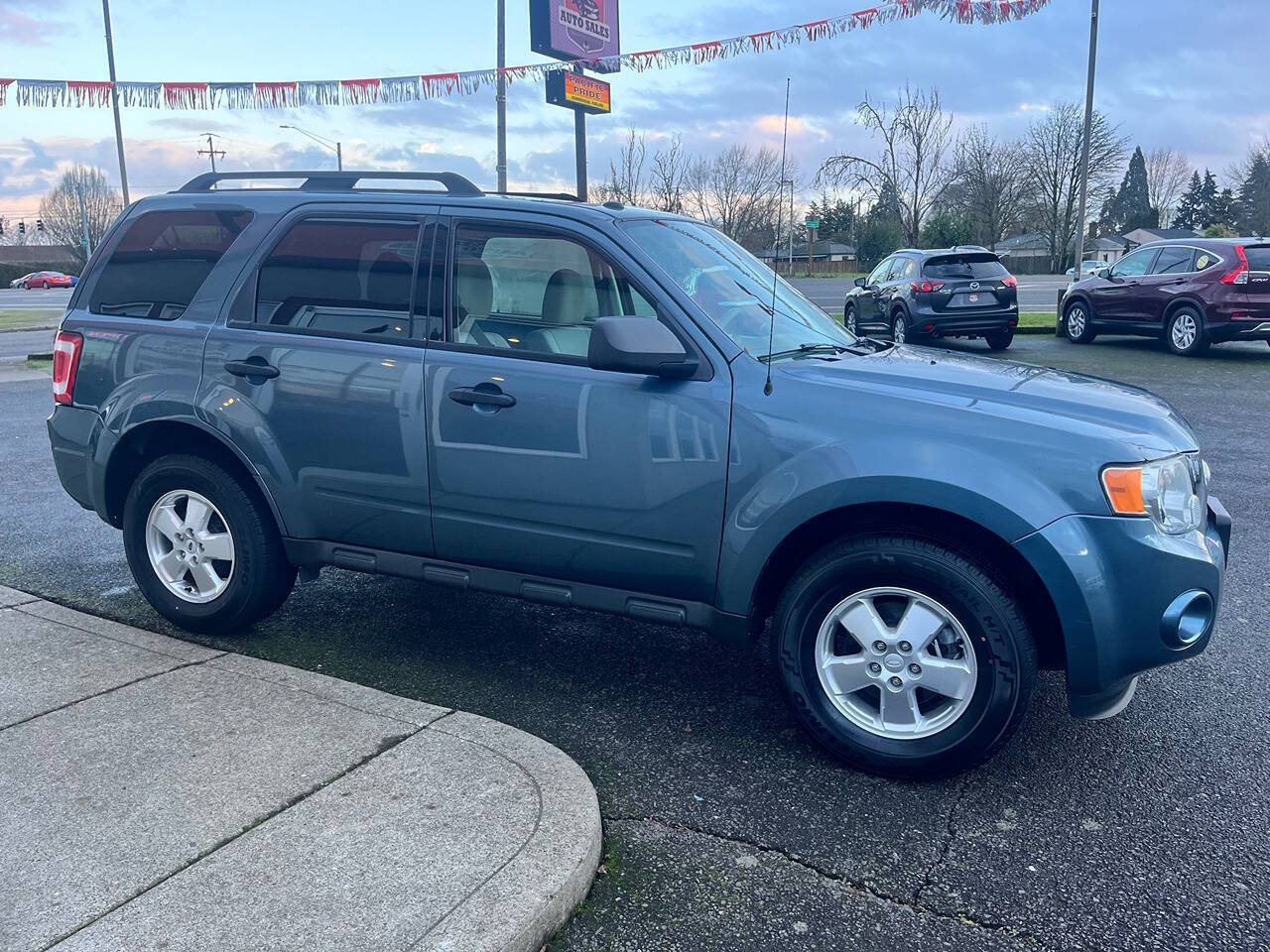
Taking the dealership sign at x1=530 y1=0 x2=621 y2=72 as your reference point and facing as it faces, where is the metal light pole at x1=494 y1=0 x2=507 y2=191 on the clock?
The metal light pole is roughly at 2 o'clock from the dealership sign.

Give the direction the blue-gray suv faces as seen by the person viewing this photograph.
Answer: facing the viewer and to the right of the viewer

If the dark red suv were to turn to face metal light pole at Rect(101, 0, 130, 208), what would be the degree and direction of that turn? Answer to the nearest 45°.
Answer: approximately 45° to its left

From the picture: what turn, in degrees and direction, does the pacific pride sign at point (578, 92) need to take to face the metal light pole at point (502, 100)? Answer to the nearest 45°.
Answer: approximately 45° to its right

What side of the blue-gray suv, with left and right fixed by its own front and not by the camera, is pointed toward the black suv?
left

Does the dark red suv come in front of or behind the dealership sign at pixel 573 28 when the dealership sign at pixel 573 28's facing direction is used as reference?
in front

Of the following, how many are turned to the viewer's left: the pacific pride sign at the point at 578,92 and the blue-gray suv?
0

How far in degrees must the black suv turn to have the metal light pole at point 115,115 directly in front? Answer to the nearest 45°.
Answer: approximately 45° to its left

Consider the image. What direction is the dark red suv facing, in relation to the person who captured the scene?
facing away from the viewer and to the left of the viewer

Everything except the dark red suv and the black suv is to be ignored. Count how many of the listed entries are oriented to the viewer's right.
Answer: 0

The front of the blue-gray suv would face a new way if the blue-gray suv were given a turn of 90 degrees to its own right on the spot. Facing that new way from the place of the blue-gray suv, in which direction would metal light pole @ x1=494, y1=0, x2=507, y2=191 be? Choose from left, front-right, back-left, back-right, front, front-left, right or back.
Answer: back-right

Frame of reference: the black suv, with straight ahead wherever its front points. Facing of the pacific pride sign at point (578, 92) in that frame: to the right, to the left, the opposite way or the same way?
the opposite way

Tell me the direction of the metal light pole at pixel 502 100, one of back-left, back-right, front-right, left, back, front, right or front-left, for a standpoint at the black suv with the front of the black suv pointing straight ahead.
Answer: front-left

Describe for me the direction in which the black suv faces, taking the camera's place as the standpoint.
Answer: facing away from the viewer and to the left of the viewer
